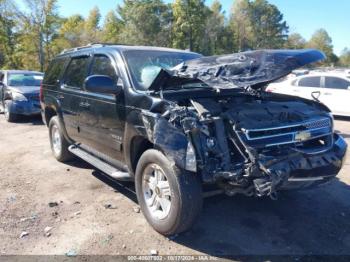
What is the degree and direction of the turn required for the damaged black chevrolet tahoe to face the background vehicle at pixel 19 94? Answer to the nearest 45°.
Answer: approximately 180°

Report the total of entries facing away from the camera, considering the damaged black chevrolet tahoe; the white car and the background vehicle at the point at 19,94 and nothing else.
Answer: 0

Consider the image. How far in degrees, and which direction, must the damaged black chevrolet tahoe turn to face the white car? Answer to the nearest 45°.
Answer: approximately 90° to its left

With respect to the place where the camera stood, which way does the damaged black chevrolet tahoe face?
facing the viewer and to the right of the viewer

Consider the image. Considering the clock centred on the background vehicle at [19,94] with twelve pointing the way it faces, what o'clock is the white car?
The white car is roughly at 11 o'clock from the background vehicle.

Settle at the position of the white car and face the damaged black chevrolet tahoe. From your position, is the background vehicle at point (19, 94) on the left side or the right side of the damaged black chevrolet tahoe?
right
